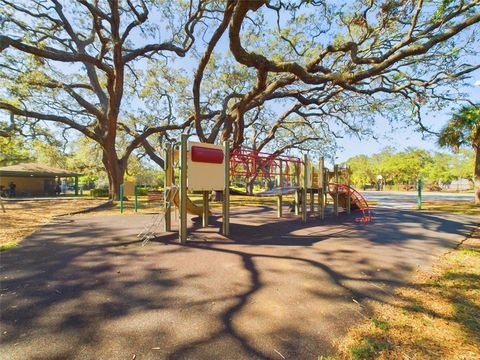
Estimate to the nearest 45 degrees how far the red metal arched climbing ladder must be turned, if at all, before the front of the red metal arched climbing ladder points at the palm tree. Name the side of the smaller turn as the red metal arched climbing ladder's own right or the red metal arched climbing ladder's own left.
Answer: approximately 90° to the red metal arched climbing ladder's own left

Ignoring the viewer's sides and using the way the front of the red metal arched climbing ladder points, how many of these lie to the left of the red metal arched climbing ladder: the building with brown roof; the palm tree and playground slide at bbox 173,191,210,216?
1

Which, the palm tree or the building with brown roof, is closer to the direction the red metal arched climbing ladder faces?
the palm tree

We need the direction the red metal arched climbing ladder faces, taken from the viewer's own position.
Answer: facing the viewer and to the right of the viewer

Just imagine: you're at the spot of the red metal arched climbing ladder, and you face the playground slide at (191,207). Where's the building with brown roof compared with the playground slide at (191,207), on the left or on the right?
right

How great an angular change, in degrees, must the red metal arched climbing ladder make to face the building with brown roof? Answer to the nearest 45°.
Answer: approximately 135° to its right

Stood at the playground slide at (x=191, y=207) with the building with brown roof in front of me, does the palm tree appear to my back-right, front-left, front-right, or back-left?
back-right
